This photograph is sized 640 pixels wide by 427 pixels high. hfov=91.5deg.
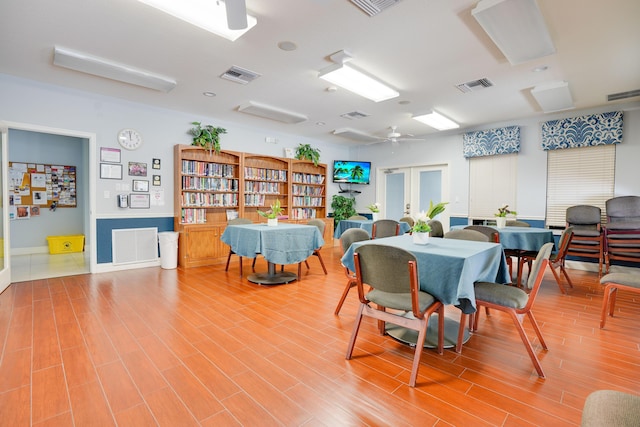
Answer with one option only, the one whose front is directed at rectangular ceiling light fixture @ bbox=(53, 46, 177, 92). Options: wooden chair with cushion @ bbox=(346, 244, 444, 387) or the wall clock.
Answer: the wall clock

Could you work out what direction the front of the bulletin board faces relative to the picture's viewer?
facing the viewer

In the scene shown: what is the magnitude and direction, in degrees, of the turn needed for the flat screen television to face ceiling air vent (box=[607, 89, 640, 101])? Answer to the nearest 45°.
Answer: approximately 45° to its left

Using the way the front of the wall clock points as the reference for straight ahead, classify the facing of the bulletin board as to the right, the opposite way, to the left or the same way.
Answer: the same way

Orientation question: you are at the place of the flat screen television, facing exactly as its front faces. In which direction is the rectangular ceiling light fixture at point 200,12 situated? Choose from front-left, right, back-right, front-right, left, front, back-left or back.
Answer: front

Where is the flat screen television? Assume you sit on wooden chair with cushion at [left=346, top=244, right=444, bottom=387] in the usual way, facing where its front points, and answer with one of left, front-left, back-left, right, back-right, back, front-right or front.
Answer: front-left

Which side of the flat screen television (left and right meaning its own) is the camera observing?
front

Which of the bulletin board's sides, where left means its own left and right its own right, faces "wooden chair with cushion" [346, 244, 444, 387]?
front

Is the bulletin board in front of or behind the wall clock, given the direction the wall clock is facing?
behind

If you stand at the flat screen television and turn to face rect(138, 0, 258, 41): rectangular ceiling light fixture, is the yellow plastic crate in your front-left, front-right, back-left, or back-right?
front-right

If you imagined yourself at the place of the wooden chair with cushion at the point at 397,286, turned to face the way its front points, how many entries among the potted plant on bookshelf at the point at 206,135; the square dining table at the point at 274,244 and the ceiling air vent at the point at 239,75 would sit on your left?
3

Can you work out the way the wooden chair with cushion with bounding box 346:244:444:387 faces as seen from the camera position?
facing away from the viewer and to the right of the viewer

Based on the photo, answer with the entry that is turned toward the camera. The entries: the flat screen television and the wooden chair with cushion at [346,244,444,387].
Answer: the flat screen television

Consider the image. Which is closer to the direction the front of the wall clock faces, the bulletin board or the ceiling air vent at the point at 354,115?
the ceiling air vent

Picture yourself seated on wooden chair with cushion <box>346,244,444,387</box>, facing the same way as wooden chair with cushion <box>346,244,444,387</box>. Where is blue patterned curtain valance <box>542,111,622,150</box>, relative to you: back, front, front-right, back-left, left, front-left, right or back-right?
front

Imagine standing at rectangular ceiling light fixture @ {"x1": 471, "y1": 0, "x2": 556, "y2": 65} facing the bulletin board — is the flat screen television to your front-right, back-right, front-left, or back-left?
front-right

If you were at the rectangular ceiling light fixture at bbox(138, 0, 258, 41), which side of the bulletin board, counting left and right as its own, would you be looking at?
front

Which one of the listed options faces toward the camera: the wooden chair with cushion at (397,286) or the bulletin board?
the bulletin board

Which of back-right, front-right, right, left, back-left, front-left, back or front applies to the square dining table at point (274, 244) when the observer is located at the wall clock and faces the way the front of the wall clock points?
front-left
